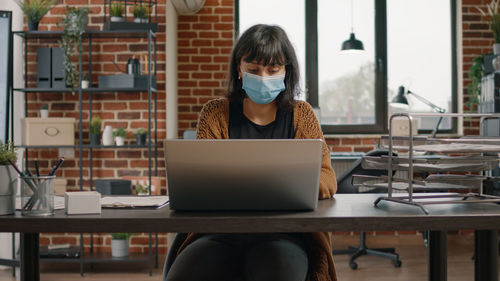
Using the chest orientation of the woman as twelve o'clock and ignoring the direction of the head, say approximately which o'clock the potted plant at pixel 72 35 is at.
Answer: The potted plant is roughly at 5 o'clock from the woman.

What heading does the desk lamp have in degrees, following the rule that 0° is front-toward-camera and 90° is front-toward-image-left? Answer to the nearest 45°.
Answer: approximately 90°

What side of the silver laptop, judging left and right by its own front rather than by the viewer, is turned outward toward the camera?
back

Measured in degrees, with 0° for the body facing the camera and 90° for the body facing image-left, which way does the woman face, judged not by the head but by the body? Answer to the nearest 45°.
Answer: approximately 0°

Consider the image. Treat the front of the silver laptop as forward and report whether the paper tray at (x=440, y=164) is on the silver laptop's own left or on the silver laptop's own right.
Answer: on the silver laptop's own right

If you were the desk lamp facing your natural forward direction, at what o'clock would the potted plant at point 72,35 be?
The potted plant is roughly at 11 o'clock from the desk lamp.

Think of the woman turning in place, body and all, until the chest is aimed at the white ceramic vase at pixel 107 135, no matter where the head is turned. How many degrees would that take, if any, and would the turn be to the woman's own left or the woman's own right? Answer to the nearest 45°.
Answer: approximately 135° to the woman's own right

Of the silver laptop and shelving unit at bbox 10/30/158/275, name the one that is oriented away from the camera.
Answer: the silver laptop

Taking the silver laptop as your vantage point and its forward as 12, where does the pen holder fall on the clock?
The pen holder is roughly at 9 o'clock from the silver laptop.

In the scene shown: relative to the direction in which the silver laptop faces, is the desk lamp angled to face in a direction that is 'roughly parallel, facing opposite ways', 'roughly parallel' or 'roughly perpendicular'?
roughly perpendicular
